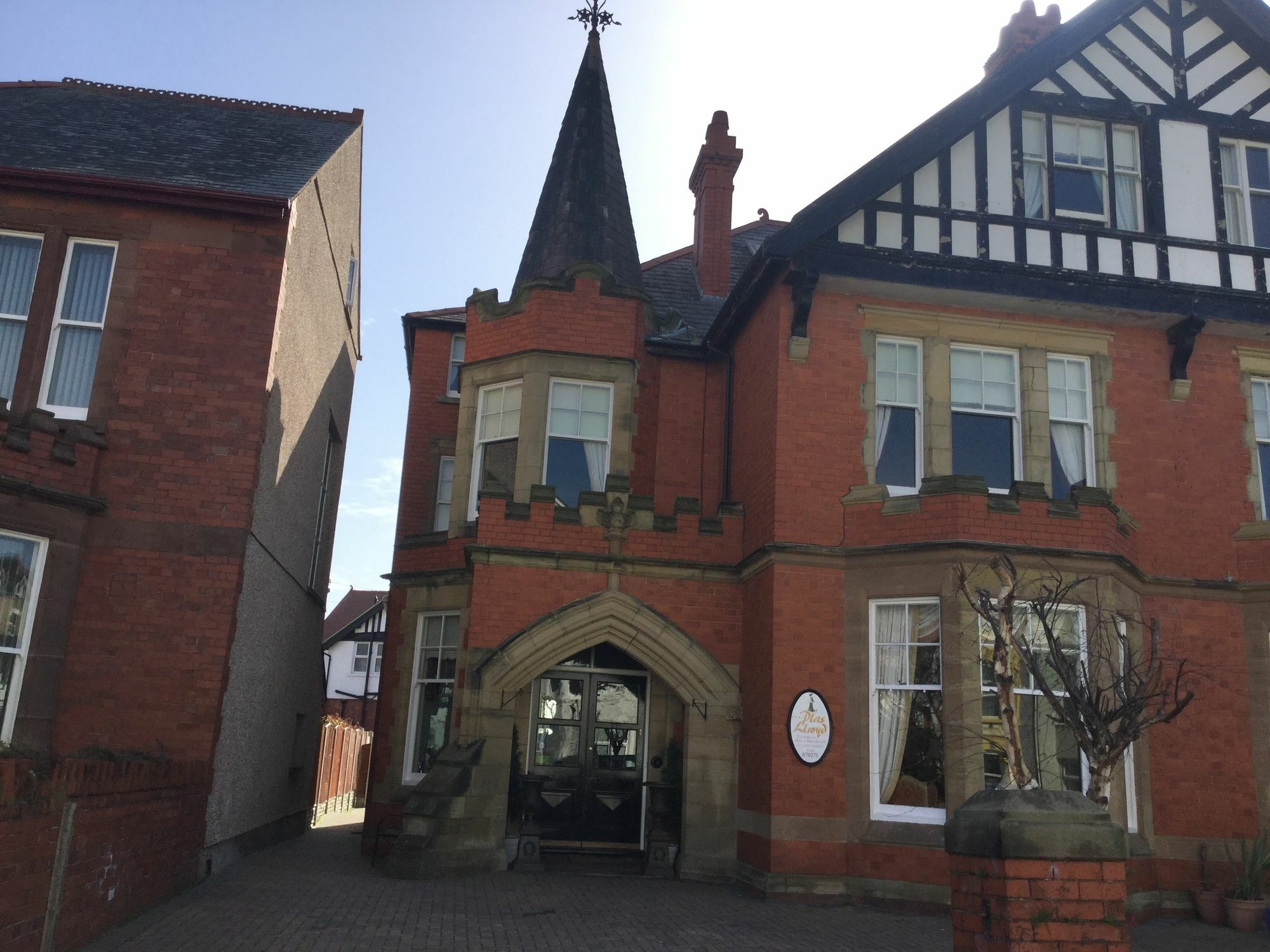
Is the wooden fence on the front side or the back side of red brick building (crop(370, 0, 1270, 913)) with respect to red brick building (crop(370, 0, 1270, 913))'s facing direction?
on the back side

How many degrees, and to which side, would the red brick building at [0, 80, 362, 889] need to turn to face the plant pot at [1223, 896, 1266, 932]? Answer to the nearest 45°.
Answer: approximately 90° to its left

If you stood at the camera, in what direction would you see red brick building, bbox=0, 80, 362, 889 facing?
facing the viewer

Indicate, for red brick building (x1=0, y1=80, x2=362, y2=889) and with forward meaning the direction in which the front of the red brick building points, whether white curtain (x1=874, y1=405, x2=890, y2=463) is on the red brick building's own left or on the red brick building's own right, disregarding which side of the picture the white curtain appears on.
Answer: on the red brick building's own left

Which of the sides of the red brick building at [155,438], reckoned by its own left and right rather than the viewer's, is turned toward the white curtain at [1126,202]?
left

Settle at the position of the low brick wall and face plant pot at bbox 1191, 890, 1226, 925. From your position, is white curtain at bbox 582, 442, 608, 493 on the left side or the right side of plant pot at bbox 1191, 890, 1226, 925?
left

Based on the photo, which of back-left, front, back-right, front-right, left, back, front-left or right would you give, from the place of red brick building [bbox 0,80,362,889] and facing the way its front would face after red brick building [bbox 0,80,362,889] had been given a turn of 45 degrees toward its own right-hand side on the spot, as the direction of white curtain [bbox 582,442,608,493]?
back-left

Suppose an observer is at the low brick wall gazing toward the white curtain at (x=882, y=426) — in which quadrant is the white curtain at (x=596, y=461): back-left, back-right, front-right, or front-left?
front-left

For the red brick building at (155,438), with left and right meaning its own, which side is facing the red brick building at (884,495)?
left

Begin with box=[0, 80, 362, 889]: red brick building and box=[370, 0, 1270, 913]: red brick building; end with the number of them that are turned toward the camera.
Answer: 2

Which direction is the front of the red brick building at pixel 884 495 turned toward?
toward the camera

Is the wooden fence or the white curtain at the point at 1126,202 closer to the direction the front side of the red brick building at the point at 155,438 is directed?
the white curtain

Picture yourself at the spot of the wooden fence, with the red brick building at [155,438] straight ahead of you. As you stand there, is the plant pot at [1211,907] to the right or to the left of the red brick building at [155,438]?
left

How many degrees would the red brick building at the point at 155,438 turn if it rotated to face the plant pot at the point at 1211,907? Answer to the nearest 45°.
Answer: approximately 90° to its left

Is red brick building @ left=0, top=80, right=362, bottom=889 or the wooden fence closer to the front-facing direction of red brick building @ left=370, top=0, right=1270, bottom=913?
the red brick building
